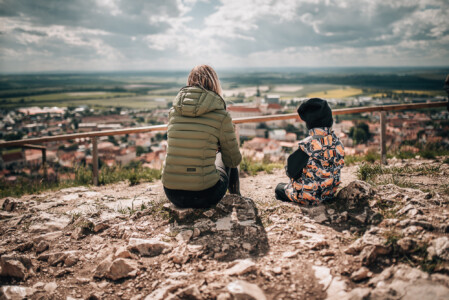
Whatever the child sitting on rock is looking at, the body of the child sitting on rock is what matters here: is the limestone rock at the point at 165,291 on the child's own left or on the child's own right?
on the child's own left

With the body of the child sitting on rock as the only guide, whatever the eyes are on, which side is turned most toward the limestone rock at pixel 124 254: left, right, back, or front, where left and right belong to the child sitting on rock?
left

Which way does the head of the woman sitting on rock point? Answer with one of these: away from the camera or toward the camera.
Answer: away from the camera

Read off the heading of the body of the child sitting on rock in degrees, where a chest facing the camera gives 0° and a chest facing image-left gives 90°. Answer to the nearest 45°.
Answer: approximately 135°

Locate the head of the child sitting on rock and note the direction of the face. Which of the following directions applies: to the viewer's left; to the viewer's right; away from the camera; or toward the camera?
away from the camera

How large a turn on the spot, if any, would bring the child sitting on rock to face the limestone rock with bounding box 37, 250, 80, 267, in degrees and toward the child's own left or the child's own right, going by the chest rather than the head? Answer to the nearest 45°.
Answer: approximately 90° to the child's own left

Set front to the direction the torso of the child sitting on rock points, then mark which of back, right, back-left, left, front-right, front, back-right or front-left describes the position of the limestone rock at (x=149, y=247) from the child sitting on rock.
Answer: left

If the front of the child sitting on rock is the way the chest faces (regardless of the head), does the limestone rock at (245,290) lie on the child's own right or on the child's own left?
on the child's own left

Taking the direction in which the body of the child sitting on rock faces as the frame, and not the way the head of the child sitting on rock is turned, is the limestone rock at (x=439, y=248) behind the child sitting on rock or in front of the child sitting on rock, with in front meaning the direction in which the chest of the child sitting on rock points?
behind

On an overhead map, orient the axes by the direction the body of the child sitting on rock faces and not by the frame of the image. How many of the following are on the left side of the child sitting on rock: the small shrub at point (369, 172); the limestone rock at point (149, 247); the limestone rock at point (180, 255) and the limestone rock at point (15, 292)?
3

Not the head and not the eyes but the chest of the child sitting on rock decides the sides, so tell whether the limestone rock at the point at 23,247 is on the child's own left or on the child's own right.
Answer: on the child's own left

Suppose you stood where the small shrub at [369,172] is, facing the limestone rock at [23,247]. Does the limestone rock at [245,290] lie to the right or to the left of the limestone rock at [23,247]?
left

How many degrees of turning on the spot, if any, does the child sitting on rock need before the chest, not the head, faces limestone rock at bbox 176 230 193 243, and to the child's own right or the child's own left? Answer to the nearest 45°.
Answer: approximately 90° to the child's own left

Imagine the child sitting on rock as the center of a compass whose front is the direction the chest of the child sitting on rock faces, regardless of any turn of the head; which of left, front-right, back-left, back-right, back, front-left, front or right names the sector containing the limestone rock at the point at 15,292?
left

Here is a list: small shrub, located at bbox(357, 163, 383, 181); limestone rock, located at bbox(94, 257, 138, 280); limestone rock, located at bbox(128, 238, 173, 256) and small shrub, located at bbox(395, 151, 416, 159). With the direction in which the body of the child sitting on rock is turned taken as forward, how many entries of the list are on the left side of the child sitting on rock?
2
